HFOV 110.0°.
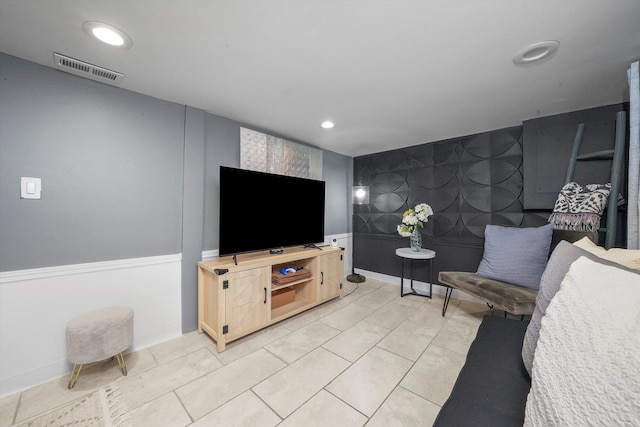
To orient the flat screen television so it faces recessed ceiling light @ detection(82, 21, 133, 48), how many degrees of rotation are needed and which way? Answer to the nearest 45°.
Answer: approximately 90° to its right

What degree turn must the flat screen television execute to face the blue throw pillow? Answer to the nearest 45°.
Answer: approximately 45° to its left

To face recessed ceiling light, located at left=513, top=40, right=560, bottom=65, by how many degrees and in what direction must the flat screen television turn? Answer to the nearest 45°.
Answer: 0° — it already faces it

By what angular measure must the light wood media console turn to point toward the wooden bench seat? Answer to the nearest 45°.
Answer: approximately 45° to its left

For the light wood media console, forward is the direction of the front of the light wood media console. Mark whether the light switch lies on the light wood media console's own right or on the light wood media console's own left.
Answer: on the light wood media console's own right

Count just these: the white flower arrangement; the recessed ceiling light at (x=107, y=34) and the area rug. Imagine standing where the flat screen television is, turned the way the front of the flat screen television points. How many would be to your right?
2

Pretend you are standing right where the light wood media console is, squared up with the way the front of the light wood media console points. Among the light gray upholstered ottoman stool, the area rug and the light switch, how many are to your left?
0

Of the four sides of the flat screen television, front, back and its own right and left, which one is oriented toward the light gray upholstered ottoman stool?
right

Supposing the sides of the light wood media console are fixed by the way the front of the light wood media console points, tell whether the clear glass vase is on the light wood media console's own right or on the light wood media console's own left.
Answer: on the light wood media console's own left

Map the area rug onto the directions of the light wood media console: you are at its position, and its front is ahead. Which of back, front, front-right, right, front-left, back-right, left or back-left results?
right

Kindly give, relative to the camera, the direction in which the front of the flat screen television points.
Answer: facing the viewer and to the right of the viewer

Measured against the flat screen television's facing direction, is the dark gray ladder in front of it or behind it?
in front

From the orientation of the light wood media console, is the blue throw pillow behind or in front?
in front
